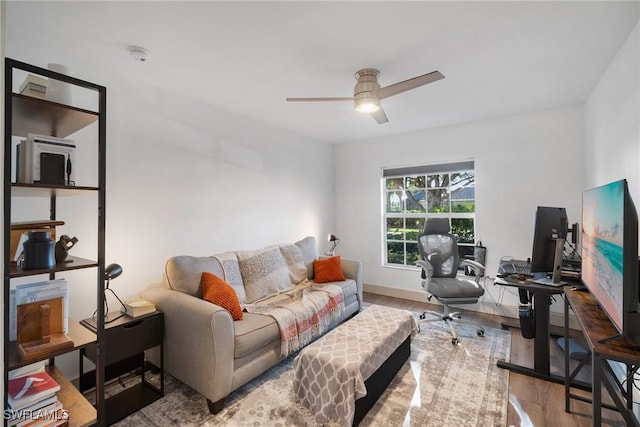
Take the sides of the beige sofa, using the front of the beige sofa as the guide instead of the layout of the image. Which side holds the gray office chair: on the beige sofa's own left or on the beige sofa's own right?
on the beige sofa's own left

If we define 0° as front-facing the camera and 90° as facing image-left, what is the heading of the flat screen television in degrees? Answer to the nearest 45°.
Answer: approximately 90°

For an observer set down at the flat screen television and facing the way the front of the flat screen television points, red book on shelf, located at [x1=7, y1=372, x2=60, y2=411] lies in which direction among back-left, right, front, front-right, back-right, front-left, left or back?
front-left

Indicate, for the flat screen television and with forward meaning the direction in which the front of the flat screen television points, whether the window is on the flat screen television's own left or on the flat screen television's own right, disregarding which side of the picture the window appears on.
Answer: on the flat screen television's own right

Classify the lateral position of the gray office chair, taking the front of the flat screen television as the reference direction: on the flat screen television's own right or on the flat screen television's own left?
on the flat screen television's own right

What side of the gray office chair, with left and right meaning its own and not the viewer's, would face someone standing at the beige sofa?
right

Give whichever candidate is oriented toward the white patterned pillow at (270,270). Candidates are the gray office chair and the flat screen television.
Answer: the flat screen television

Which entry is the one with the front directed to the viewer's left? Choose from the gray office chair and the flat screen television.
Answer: the flat screen television

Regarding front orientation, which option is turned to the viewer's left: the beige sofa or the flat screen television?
the flat screen television

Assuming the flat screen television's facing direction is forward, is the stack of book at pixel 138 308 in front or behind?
in front

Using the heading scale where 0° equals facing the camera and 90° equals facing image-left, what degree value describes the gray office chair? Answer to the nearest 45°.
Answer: approximately 315°

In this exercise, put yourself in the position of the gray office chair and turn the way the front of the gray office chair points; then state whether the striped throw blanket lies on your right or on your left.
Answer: on your right

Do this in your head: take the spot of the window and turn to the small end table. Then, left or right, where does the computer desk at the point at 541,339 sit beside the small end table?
left
